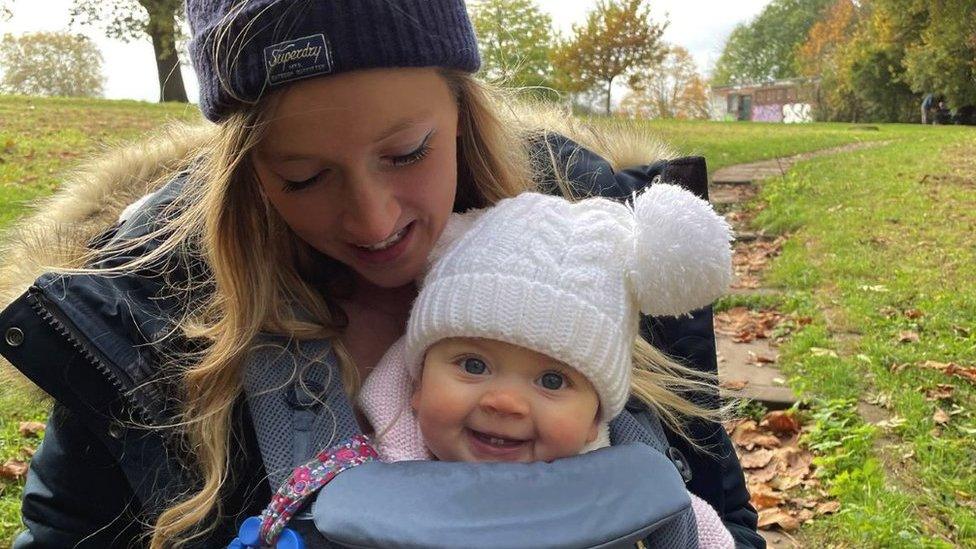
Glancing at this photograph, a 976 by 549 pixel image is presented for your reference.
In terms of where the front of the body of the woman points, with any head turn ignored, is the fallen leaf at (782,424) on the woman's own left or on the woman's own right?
on the woman's own left

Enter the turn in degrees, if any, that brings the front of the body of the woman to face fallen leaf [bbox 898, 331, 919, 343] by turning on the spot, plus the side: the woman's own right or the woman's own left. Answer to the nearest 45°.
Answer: approximately 135° to the woman's own left

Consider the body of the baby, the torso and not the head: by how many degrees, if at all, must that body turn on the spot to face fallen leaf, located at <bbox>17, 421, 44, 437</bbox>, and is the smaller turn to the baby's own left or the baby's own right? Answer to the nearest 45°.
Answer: approximately 135° to the baby's own right

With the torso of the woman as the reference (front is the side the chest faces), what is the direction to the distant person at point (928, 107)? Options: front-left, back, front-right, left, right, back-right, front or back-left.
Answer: back-left

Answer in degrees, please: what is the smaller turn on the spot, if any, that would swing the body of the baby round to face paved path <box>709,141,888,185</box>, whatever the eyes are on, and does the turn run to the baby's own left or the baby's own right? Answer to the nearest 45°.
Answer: approximately 180°

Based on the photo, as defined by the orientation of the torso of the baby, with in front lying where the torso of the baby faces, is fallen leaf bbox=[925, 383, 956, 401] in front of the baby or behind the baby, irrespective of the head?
behind

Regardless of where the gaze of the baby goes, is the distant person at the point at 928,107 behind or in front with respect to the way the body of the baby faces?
behind

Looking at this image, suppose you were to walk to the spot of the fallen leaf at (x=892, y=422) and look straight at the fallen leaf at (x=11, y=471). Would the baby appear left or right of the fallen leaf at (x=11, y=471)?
left

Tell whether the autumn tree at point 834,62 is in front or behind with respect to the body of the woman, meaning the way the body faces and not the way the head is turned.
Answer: behind

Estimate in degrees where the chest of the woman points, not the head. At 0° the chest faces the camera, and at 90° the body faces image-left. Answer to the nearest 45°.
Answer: approximately 0°

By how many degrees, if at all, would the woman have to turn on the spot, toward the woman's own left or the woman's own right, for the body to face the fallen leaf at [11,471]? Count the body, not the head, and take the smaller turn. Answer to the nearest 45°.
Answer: approximately 135° to the woman's own right
